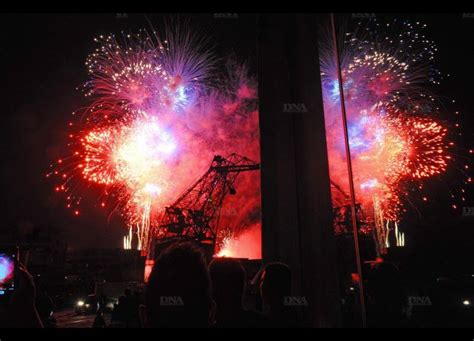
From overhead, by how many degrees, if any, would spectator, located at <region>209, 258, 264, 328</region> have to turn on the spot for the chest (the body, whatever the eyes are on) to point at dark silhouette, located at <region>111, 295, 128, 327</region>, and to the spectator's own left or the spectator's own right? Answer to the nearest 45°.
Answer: approximately 45° to the spectator's own left

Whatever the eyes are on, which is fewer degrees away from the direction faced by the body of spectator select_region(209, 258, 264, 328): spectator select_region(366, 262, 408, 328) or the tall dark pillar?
the tall dark pillar

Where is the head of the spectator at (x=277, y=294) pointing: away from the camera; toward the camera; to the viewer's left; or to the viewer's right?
away from the camera

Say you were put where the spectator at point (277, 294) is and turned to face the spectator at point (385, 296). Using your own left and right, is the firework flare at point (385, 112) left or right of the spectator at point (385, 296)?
left

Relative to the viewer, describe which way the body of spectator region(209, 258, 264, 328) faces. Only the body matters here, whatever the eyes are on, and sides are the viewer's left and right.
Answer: facing away from the viewer

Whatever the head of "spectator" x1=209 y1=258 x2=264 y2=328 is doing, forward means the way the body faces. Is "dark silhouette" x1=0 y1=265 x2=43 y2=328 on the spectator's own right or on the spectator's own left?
on the spectator's own left

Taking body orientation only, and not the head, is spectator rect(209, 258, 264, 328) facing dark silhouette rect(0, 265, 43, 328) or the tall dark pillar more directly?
the tall dark pillar

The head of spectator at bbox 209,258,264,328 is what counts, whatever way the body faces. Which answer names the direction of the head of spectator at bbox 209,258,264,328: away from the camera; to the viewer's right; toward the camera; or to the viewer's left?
away from the camera

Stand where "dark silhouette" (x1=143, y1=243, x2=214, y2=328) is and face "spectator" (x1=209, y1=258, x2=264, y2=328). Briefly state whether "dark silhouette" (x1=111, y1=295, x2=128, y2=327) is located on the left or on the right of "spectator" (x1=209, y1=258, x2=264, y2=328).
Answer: left

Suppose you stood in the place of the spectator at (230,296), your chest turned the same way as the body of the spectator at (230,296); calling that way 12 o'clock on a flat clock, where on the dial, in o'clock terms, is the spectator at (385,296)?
the spectator at (385,296) is roughly at 2 o'clock from the spectator at (230,296).
